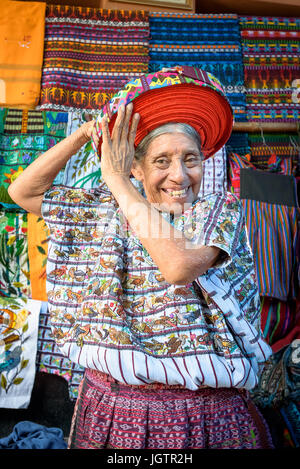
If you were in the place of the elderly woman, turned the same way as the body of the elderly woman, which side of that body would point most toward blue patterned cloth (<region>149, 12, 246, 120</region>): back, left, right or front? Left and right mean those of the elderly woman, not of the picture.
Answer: back

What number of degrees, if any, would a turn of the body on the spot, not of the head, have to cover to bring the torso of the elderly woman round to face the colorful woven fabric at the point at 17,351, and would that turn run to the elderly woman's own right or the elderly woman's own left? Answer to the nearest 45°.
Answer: approximately 135° to the elderly woman's own right

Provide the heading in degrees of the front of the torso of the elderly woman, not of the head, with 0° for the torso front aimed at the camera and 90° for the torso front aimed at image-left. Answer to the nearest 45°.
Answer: approximately 0°

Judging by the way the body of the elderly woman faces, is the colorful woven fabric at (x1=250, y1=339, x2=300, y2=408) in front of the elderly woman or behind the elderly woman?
behind

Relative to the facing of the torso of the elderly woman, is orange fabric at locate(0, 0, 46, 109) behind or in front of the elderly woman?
behind

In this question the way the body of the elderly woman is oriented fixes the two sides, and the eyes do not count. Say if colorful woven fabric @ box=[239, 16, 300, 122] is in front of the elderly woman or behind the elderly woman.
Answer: behind
